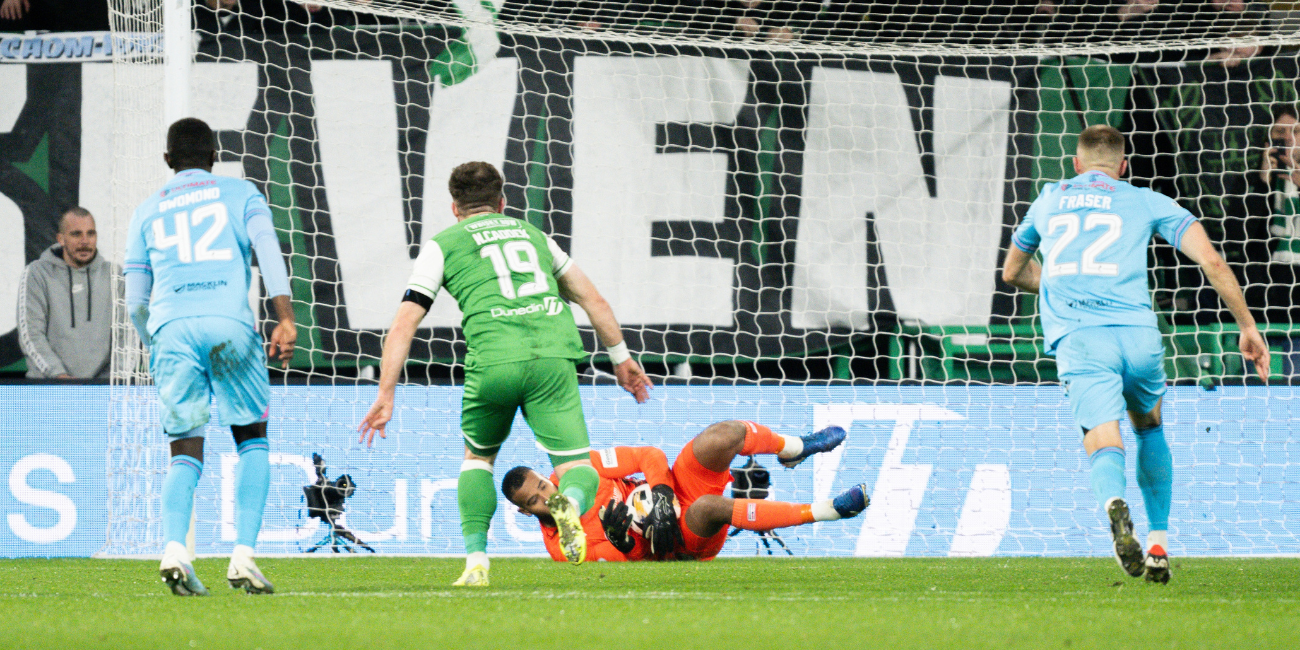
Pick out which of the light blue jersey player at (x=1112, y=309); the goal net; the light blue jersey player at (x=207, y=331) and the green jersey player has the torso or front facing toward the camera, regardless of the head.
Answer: the goal net

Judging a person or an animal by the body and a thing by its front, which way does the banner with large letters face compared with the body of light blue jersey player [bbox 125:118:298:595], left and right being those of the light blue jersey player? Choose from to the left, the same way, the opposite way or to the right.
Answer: the opposite way

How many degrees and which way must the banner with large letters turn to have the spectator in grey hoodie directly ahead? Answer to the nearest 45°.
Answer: approximately 90° to its right

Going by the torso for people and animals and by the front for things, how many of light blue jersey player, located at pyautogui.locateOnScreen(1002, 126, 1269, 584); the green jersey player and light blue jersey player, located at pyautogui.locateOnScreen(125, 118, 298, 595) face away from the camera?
3

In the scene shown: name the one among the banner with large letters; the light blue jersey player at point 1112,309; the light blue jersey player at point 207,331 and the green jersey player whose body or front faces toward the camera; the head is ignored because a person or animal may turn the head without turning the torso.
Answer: the banner with large letters

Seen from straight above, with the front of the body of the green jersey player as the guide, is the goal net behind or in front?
in front

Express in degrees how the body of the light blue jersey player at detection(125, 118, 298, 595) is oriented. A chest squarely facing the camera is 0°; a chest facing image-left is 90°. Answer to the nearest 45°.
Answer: approximately 180°

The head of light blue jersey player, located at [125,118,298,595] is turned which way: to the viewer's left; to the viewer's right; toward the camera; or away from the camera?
away from the camera

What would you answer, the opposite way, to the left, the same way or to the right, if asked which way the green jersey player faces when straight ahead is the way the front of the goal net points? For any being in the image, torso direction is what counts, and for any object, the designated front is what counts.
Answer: the opposite way

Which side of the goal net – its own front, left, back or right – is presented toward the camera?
front

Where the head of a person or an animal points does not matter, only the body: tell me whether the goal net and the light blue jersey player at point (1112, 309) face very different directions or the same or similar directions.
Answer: very different directions

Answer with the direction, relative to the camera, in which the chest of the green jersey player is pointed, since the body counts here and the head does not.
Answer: away from the camera

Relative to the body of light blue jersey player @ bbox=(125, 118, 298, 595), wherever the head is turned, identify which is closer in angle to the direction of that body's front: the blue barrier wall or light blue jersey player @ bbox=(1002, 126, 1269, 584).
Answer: the blue barrier wall

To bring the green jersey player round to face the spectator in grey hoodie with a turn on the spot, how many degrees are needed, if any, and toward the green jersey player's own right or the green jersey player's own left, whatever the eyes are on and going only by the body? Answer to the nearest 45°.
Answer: approximately 45° to the green jersey player's own left

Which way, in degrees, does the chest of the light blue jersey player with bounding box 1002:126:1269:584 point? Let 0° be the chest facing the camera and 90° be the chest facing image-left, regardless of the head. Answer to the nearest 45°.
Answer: approximately 180°

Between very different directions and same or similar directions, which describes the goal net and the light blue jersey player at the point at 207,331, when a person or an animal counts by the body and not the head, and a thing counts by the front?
very different directions

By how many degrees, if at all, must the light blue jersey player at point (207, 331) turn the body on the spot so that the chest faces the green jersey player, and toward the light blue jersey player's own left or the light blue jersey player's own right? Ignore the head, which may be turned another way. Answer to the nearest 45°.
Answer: approximately 90° to the light blue jersey player's own right

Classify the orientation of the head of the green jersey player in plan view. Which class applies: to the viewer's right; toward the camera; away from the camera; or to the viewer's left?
away from the camera
